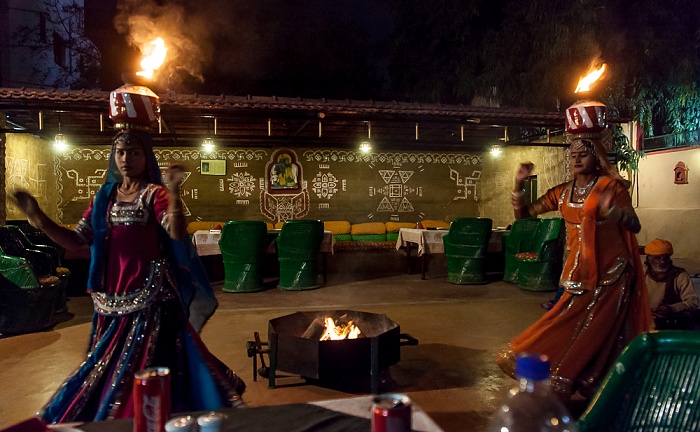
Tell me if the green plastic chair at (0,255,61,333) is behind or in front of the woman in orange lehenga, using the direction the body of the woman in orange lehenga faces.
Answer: in front

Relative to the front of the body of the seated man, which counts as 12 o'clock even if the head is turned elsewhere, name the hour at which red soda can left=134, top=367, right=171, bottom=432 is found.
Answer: The red soda can is roughly at 11 o'clock from the seated man.

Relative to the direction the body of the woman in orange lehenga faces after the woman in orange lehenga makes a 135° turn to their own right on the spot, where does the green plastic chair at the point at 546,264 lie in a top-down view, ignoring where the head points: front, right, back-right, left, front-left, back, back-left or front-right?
front

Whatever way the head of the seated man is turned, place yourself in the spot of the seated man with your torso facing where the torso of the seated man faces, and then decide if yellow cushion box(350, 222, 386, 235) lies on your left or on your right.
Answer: on your right

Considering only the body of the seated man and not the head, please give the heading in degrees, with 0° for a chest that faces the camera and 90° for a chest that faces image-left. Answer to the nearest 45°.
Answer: approximately 45°

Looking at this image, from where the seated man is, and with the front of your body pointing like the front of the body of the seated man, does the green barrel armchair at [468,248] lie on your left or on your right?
on your right
